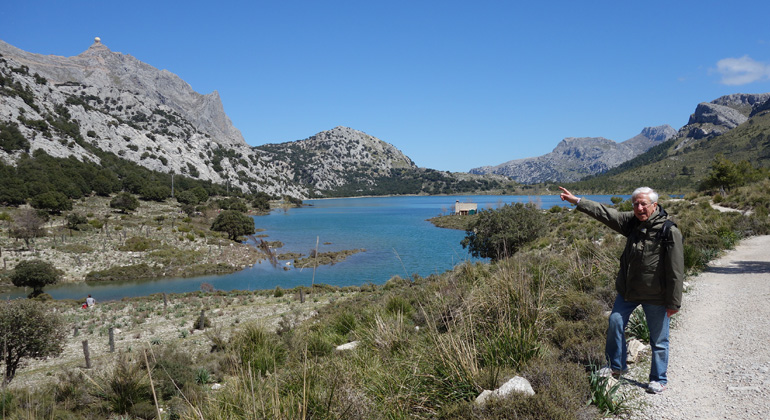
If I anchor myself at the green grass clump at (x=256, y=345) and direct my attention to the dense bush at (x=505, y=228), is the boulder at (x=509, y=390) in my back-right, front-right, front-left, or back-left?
back-right

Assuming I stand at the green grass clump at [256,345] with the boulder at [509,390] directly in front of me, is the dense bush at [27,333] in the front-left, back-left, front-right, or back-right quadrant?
back-right

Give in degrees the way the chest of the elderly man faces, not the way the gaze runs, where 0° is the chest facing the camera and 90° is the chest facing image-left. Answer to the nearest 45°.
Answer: approximately 45°

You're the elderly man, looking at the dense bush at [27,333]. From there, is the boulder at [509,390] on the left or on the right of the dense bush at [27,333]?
left

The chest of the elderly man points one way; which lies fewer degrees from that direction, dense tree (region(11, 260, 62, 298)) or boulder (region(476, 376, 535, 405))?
the boulder

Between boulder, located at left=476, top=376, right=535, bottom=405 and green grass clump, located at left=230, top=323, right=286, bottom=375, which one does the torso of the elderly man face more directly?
the boulder

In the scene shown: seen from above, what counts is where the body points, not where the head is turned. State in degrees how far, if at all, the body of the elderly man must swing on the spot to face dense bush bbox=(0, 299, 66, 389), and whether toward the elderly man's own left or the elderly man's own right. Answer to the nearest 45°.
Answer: approximately 45° to the elderly man's own right

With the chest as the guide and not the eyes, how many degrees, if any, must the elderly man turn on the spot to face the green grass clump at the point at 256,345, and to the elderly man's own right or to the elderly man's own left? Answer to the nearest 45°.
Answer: approximately 45° to the elderly man's own right
